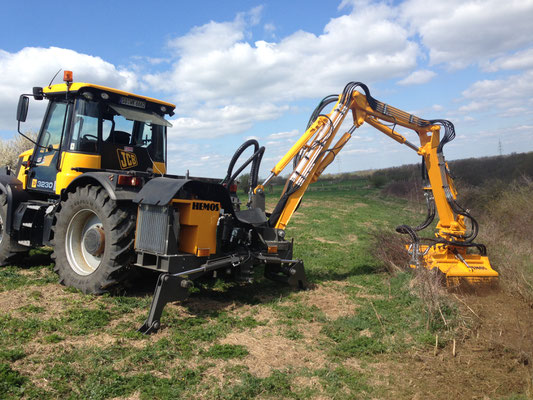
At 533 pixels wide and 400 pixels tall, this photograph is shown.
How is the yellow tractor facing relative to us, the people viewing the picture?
facing away from the viewer and to the left of the viewer
